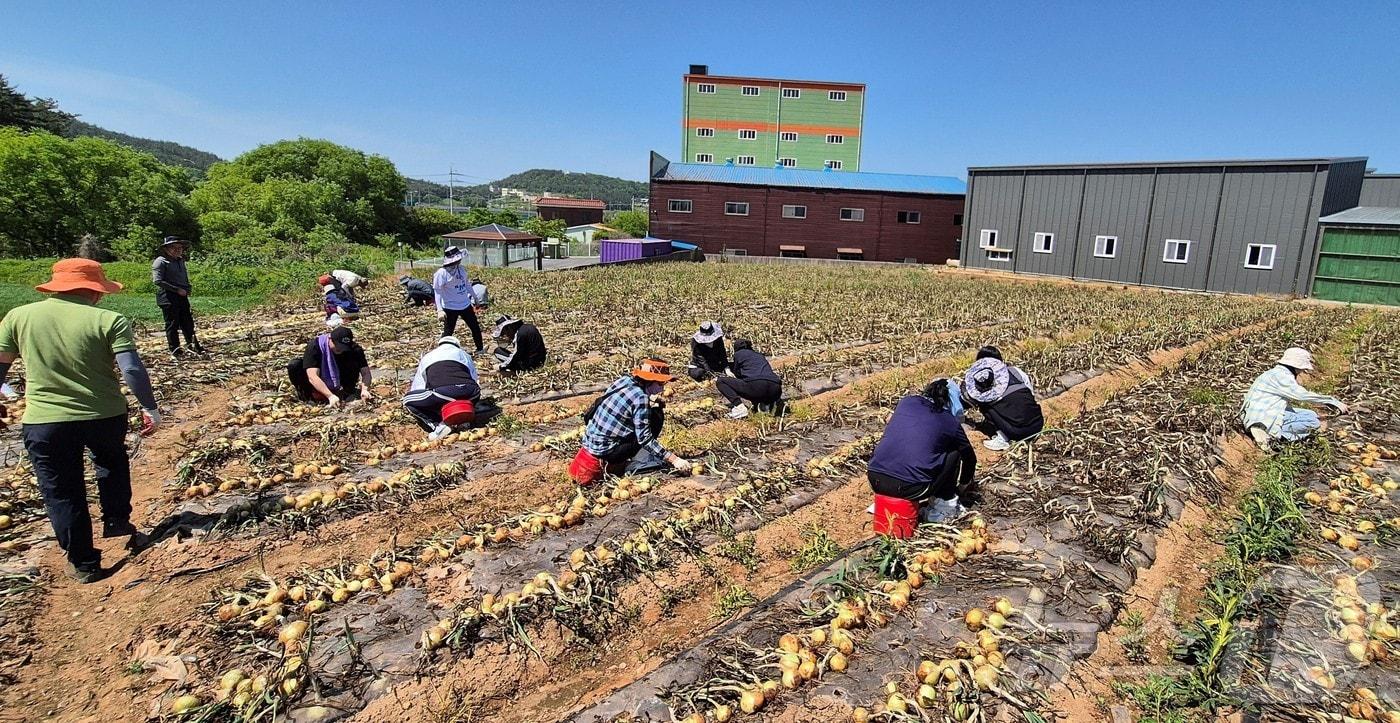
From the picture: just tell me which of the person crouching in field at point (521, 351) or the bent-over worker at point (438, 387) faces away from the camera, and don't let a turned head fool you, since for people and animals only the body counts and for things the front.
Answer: the bent-over worker

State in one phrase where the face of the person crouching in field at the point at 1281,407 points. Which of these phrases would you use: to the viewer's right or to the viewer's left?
to the viewer's right

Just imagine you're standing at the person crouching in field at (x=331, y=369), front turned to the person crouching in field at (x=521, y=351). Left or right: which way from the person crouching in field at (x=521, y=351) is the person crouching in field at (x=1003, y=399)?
right

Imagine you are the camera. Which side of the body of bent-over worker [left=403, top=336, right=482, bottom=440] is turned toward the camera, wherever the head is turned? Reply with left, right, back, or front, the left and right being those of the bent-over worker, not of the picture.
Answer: back

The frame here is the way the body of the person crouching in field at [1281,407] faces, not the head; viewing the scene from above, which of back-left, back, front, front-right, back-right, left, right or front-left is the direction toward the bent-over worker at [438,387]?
back-right

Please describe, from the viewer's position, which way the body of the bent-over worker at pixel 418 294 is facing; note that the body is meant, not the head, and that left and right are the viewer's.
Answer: facing to the left of the viewer

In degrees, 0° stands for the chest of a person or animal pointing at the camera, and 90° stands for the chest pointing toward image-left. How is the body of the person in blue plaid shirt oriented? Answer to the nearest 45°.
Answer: approximately 270°

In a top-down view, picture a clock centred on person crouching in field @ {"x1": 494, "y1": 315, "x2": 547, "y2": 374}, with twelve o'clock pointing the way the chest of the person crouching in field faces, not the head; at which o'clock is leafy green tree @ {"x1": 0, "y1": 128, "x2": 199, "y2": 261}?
The leafy green tree is roughly at 2 o'clock from the person crouching in field.

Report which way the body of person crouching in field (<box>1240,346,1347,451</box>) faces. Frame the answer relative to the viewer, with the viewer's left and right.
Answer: facing to the right of the viewer

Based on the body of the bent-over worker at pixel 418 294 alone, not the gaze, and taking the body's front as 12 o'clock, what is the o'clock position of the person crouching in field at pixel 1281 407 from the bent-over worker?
The person crouching in field is roughly at 8 o'clock from the bent-over worker.
